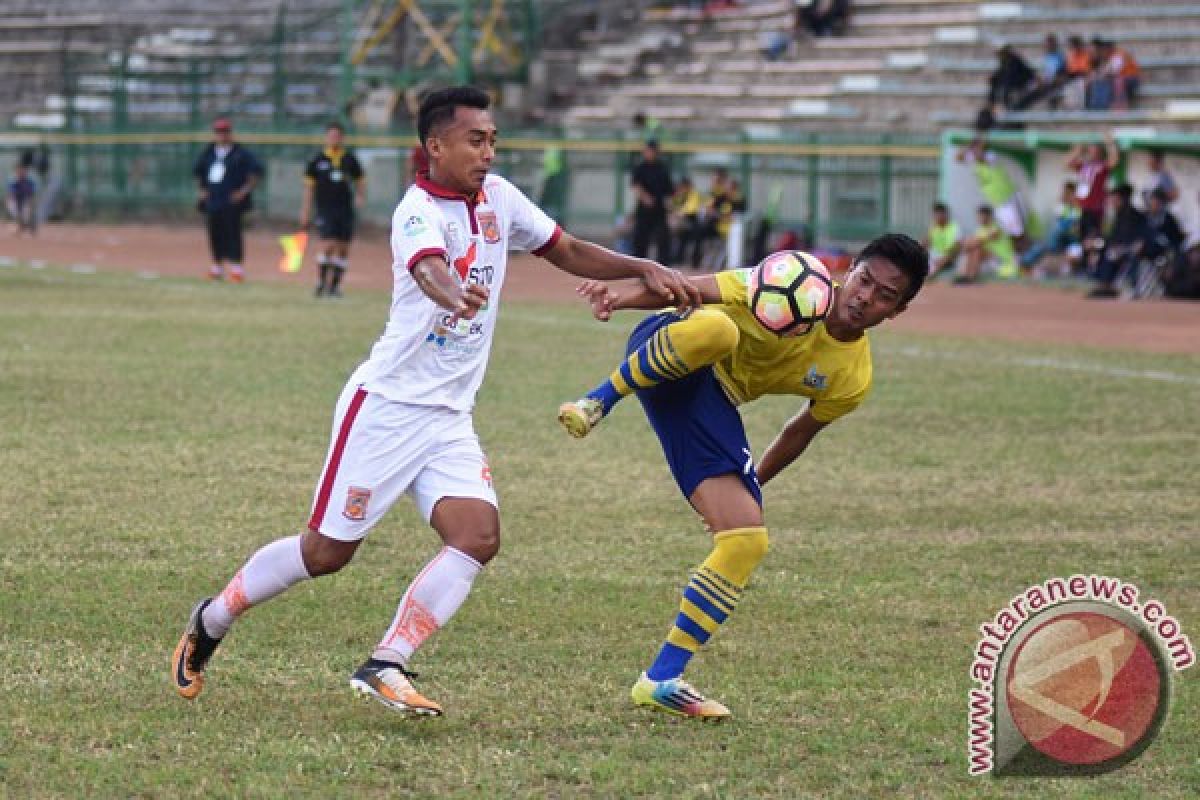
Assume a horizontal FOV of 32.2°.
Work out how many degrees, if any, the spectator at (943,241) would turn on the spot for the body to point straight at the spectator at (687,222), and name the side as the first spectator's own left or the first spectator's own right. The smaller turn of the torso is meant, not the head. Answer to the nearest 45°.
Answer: approximately 90° to the first spectator's own right

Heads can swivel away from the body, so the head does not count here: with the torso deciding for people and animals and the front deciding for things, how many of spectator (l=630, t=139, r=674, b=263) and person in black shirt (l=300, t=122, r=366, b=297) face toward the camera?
2

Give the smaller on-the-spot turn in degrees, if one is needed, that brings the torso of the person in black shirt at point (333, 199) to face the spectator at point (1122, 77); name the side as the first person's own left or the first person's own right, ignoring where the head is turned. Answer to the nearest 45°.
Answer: approximately 90° to the first person's own left

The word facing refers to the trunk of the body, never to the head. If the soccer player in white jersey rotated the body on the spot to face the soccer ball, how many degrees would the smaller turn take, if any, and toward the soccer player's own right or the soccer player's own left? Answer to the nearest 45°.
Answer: approximately 45° to the soccer player's own left

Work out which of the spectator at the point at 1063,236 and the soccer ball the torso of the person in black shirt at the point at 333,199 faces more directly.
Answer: the soccer ball

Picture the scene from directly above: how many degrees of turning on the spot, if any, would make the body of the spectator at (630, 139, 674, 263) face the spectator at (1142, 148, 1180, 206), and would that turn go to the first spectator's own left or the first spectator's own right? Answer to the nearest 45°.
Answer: approximately 45° to the first spectator's own left

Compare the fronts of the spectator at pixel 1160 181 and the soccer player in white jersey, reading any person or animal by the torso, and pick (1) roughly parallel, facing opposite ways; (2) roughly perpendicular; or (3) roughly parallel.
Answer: roughly perpendicular

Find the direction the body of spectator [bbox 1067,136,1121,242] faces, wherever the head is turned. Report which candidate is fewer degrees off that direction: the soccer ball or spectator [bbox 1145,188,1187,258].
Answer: the soccer ball

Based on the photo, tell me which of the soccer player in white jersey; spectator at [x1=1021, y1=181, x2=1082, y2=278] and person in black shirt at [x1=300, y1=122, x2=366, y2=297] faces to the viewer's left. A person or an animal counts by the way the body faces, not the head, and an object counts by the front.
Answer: the spectator
